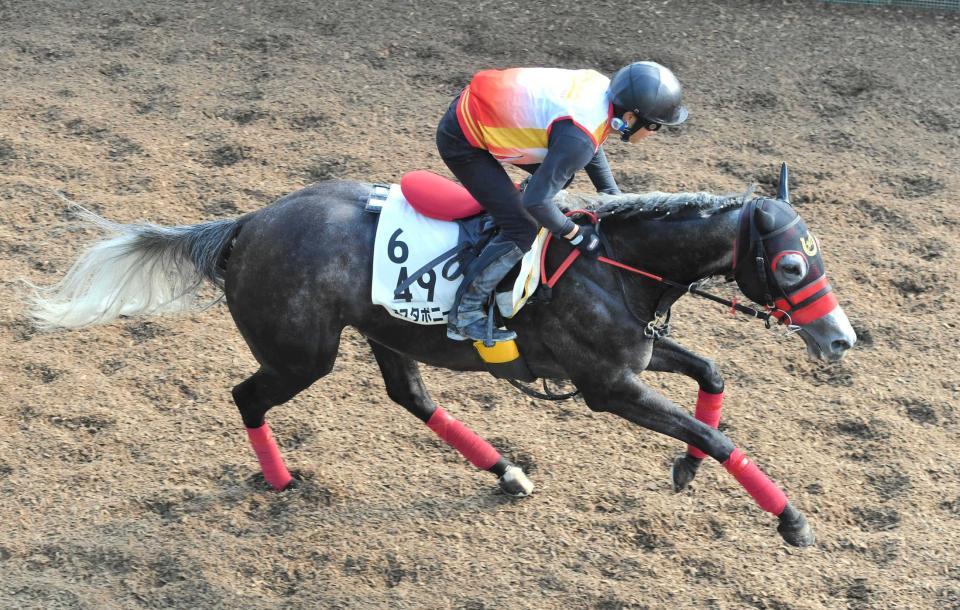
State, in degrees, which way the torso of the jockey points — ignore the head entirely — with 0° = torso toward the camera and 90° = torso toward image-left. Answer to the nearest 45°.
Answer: approximately 270°

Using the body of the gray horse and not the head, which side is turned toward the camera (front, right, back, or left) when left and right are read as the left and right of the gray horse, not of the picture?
right
